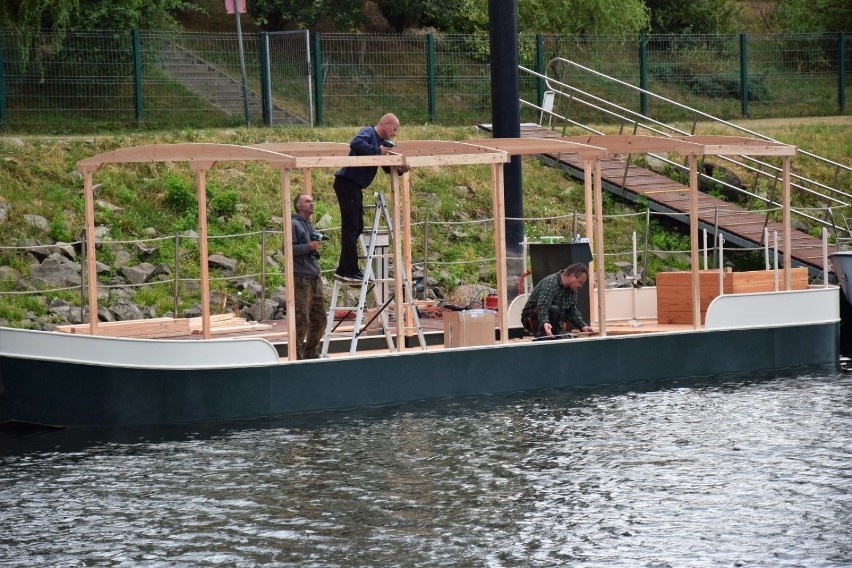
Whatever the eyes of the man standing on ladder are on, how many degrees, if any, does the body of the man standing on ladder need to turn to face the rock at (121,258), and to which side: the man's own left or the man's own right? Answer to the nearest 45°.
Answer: approximately 135° to the man's own left

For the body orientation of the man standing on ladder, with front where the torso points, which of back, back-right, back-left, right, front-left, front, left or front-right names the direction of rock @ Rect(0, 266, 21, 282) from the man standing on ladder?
back-left

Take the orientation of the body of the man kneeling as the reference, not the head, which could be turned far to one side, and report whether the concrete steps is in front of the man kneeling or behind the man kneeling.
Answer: behind

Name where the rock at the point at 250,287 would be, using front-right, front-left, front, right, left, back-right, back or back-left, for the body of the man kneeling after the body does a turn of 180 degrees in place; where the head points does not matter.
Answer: front

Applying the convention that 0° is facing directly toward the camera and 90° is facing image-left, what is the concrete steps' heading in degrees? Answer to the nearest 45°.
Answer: approximately 315°

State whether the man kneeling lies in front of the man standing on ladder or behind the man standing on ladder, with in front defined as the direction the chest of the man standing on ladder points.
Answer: in front

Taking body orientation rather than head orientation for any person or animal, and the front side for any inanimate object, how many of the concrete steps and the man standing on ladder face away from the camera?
0

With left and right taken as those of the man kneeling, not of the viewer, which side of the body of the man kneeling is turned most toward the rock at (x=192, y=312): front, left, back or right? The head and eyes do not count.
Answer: back
